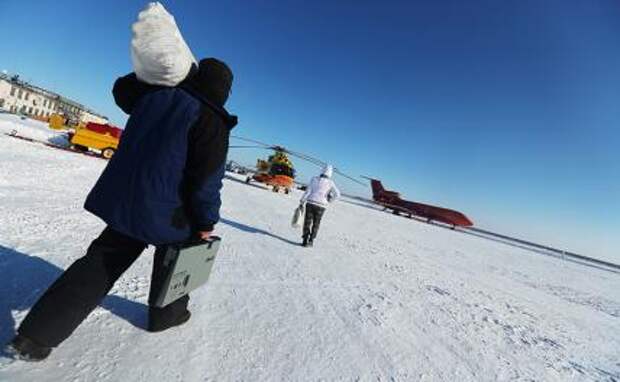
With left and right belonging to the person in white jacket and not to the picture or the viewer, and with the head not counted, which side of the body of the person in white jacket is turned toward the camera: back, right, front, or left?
back

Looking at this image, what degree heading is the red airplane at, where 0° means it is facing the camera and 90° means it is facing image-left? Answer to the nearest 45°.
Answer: approximately 270°

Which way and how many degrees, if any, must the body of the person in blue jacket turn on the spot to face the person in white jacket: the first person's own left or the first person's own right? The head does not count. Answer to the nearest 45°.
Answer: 0° — they already face them

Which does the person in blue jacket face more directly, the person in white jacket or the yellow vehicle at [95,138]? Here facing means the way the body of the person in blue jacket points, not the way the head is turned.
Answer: the person in white jacket

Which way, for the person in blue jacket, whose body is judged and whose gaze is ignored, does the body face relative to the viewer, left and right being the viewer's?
facing away from the viewer and to the right of the viewer

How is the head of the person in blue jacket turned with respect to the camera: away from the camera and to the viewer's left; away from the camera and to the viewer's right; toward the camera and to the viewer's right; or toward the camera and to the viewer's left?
away from the camera and to the viewer's right

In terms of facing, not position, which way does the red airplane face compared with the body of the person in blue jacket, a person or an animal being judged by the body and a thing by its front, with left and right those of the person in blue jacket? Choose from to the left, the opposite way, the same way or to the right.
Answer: to the right

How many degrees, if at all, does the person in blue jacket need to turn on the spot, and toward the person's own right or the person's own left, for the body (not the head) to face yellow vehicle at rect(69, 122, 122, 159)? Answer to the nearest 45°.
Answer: approximately 45° to the person's own left

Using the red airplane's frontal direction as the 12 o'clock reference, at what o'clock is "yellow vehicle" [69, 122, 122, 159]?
The yellow vehicle is roughly at 4 o'clock from the red airplane.

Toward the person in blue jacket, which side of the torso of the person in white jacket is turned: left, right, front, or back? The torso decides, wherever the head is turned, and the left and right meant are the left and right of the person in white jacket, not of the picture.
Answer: back
